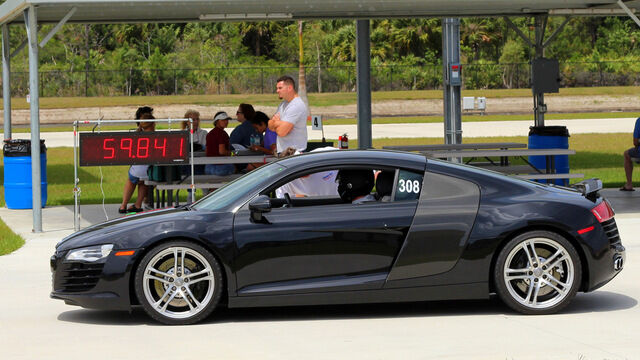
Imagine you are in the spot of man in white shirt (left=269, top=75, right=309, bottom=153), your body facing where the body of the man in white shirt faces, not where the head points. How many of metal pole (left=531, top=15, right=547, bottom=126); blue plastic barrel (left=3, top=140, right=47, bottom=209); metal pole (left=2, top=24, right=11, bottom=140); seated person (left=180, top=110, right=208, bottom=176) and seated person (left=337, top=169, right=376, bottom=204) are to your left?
1

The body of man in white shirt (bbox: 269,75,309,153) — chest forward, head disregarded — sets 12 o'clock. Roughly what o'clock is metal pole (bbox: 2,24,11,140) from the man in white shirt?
The metal pole is roughly at 2 o'clock from the man in white shirt.

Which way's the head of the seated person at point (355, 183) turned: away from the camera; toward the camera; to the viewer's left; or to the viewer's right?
to the viewer's left

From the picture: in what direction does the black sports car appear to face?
to the viewer's left

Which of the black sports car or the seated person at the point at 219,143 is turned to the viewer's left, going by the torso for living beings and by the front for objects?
the black sports car
